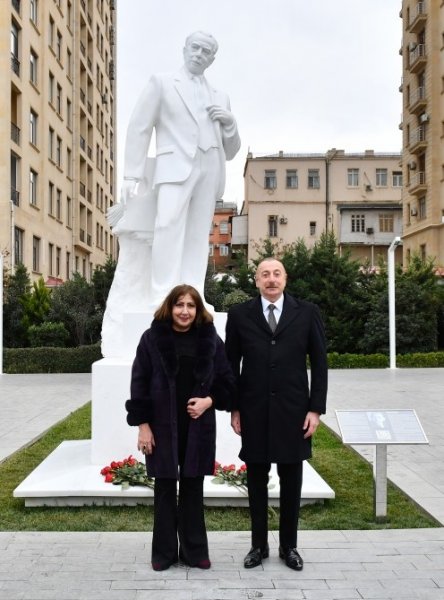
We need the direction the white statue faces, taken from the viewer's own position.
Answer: facing the viewer and to the right of the viewer

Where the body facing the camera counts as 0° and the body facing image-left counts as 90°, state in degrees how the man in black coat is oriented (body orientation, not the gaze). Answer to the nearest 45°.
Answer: approximately 0°

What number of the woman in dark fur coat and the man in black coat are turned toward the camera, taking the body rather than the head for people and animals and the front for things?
2

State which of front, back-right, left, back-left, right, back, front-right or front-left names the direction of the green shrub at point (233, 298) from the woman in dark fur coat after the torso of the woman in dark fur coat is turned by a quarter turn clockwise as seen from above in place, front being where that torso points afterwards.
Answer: right

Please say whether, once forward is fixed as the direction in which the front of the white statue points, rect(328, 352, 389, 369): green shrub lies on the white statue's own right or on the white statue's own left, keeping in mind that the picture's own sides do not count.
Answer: on the white statue's own left

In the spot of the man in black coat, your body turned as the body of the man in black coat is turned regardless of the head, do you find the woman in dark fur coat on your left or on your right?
on your right

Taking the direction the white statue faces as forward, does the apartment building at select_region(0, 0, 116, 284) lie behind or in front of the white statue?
behind
